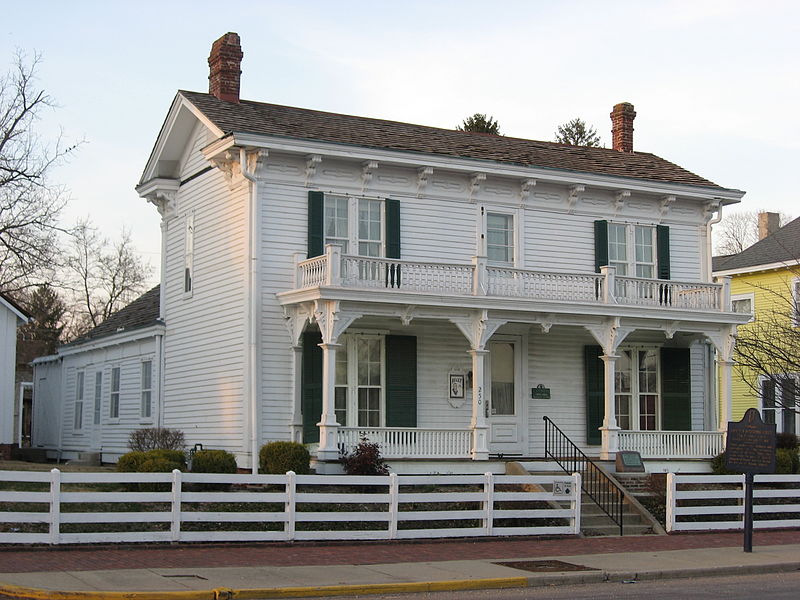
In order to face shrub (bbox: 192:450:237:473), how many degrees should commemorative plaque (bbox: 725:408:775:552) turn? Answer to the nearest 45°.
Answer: approximately 90° to its right

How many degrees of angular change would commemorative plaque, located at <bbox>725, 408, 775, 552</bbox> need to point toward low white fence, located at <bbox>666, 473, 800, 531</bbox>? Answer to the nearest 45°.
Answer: approximately 180°

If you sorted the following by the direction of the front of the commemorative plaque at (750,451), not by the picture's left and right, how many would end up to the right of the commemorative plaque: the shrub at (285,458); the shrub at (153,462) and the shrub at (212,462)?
3

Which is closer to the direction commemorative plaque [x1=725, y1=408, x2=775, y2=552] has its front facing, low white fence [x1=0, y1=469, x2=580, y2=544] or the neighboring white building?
the low white fence

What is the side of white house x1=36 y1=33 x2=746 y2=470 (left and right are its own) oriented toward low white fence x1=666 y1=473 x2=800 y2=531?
front

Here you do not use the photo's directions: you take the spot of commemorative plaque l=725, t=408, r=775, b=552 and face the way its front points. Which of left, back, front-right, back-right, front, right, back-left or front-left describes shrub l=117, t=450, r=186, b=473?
right

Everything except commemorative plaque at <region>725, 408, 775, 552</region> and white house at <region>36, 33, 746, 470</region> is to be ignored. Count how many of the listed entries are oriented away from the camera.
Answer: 0

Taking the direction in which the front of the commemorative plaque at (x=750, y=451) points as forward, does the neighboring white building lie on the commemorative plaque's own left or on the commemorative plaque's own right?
on the commemorative plaque's own right

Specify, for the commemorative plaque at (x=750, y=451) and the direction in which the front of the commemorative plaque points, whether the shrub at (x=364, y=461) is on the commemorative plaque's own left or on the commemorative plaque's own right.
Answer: on the commemorative plaque's own right

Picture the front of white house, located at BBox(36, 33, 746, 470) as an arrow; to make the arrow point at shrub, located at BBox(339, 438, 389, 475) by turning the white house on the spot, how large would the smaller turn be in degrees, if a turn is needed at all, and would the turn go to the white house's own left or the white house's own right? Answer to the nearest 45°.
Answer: approximately 45° to the white house's own right

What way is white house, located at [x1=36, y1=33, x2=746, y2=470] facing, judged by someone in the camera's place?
facing the viewer and to the right of the viewer

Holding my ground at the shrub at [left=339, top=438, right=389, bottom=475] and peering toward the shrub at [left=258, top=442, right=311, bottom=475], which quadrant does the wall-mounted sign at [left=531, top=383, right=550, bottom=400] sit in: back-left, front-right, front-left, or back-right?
back-right

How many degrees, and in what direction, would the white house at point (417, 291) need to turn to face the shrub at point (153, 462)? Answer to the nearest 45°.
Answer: approximately 90° to its right

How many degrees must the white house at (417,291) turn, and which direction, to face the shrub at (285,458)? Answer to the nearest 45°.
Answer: approximately 90° to its right

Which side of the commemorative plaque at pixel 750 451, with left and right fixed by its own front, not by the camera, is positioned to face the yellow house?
back
